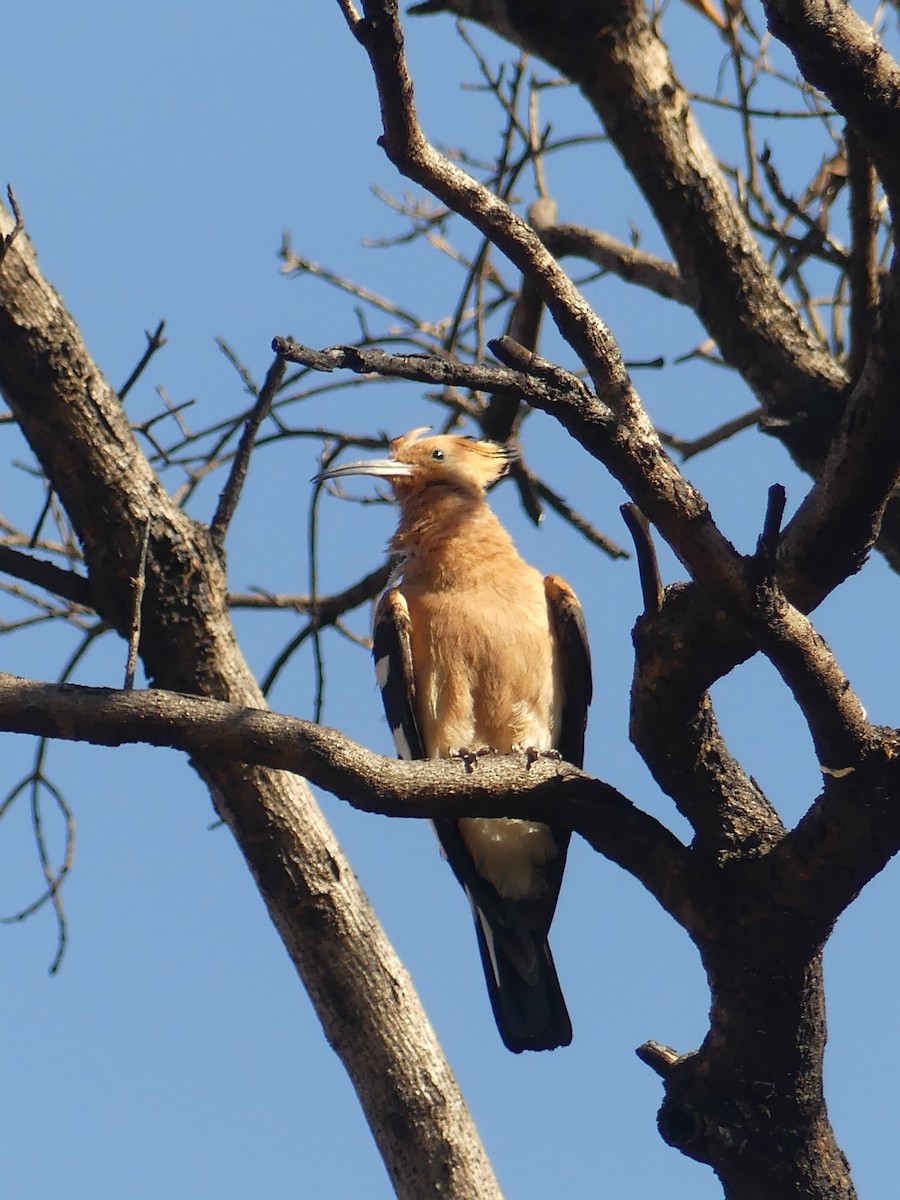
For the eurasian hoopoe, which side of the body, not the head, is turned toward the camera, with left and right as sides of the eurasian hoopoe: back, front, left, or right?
front
